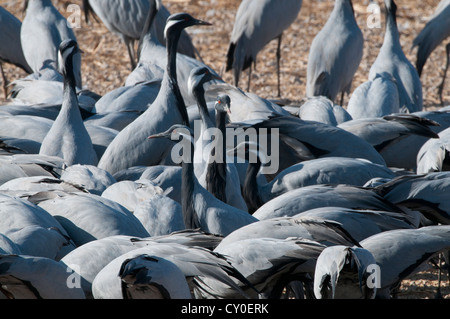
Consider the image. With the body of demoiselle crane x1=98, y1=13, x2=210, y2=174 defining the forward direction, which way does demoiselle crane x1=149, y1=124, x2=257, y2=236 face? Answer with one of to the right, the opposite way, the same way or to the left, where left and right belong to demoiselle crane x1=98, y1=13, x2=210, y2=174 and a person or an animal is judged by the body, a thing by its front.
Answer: the opposite way

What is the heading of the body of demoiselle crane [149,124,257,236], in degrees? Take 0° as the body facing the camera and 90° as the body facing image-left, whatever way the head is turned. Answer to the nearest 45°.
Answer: approximately 90°

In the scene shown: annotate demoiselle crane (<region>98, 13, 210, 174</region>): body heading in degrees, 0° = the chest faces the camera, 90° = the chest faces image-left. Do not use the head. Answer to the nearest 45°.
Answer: approximately 270°

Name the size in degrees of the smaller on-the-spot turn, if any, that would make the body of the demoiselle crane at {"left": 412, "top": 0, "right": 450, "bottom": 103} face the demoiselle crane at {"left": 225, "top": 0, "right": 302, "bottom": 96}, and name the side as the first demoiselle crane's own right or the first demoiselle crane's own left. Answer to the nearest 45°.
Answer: approximately 180°

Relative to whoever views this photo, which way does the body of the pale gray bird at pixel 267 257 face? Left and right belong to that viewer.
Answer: facing to the left of the viewer

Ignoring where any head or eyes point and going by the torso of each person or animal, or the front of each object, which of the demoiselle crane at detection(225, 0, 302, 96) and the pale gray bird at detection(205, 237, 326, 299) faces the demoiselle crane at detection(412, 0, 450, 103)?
the demoiselle crane at detection(225, 0, 302, 96)

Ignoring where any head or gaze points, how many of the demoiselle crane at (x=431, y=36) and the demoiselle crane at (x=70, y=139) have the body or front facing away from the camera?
1

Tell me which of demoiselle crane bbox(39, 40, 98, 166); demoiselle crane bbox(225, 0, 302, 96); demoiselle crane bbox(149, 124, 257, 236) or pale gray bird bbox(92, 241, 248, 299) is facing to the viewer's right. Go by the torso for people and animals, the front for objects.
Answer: demoiselle crane bbox(225, 0, 302, 96)

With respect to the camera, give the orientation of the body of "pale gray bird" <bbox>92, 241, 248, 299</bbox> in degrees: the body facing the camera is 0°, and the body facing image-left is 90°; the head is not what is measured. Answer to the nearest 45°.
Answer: approximately 90°
